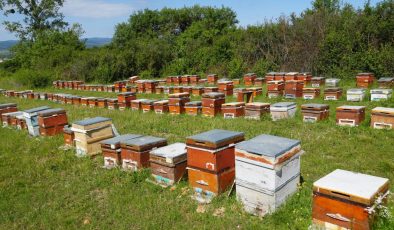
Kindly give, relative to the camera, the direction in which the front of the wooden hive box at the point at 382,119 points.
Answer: facing the viewer

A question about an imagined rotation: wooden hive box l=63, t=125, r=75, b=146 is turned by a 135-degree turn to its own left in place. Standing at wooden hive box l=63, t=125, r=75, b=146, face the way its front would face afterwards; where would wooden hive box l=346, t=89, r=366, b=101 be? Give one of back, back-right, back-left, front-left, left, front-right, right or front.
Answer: front

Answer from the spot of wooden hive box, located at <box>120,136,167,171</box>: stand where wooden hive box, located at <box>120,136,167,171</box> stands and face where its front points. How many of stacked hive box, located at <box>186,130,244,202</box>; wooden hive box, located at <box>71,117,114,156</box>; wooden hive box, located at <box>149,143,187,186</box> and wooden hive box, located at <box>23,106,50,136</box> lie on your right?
2

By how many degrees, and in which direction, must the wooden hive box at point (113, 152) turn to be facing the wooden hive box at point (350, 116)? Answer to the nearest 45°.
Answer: approximately 135° to its left

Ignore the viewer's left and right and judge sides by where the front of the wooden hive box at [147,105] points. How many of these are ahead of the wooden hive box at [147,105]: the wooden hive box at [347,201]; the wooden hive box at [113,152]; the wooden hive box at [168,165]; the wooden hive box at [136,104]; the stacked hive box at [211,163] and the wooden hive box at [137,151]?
5

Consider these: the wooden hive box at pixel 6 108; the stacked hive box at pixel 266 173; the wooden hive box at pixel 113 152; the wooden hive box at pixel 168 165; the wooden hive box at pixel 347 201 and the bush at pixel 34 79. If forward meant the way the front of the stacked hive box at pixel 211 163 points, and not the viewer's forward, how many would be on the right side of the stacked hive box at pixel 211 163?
4

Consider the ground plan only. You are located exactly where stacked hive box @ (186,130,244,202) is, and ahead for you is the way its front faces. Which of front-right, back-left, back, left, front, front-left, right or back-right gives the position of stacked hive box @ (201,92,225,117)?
back-right

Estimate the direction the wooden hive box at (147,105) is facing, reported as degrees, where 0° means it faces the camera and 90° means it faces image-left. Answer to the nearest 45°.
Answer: approximately 0°

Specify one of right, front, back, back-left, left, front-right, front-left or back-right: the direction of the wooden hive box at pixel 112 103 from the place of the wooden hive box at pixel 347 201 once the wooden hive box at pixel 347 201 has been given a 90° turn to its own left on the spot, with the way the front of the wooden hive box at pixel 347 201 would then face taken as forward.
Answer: back

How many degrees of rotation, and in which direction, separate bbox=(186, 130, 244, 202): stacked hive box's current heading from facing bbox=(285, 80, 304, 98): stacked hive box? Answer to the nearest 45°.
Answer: approximately 135° to its right

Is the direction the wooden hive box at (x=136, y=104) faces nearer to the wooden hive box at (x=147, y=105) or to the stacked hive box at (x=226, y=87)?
the wooden hive box

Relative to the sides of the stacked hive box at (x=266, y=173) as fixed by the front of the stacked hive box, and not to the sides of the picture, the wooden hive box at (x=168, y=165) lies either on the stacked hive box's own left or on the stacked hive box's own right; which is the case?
on the stacked hive box's own right

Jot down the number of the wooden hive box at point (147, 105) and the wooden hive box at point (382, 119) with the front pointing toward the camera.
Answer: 2

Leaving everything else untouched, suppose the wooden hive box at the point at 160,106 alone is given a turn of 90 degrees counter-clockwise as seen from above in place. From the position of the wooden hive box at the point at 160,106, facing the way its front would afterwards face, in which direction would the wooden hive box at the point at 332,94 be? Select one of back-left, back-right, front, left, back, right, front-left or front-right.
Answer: front-left

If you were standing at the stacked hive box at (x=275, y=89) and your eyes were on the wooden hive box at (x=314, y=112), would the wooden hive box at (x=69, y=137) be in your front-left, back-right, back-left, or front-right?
front-right

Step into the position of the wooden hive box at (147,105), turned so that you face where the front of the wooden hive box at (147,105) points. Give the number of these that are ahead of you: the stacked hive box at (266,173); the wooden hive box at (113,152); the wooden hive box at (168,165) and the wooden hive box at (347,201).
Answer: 4

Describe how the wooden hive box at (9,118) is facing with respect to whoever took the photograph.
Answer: facing the viewer and to the left of the viewer
